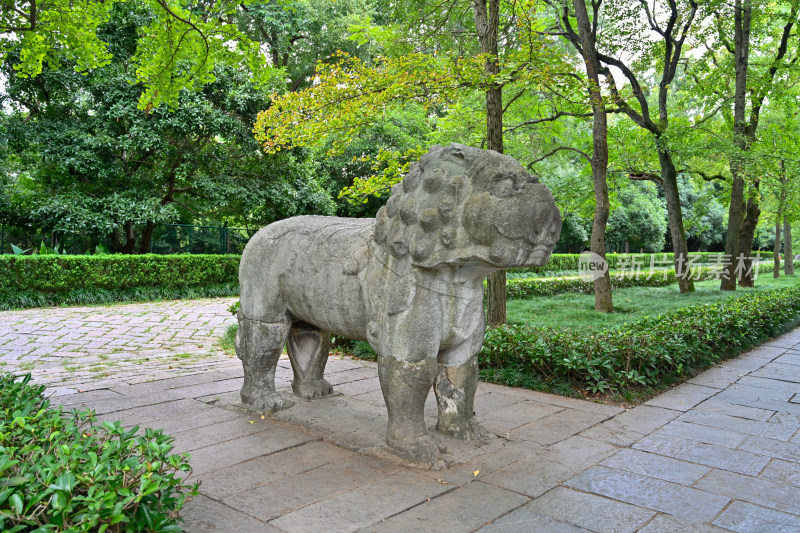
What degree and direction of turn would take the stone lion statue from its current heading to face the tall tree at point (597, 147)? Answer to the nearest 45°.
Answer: approximately 90° to its left

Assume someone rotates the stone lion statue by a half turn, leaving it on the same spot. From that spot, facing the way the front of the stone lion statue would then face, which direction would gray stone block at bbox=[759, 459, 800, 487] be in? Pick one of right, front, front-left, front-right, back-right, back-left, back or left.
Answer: back-right

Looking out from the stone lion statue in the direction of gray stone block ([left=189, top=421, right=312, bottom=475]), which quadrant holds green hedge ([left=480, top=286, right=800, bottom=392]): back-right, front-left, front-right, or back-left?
back-right

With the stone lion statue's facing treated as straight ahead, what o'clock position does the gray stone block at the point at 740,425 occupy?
The gray stone block is roughly at 10 o'clock from the stone lion statue.

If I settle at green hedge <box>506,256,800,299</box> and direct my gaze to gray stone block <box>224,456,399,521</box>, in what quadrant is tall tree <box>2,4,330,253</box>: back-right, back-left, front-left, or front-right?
front-right

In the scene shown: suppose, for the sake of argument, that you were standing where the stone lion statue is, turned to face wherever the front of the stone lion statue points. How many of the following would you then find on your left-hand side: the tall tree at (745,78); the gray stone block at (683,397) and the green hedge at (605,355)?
3

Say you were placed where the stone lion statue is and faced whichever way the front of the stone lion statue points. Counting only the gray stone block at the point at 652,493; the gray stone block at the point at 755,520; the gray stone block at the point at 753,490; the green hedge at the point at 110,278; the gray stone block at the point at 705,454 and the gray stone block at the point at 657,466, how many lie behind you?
1

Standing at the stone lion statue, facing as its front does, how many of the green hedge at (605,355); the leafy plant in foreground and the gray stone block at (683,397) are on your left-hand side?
2

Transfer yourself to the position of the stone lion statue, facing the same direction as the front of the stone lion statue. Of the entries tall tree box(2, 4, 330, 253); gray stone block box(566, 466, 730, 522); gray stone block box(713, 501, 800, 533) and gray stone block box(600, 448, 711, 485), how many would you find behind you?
1

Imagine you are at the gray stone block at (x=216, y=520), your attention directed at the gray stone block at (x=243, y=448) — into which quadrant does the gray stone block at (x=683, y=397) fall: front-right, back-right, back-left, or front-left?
front-right

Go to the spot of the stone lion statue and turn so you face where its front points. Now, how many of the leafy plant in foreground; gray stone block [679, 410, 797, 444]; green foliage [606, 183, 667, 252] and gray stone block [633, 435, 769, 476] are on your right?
1

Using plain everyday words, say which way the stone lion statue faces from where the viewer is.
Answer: facing the viewer and to the right of the viewer

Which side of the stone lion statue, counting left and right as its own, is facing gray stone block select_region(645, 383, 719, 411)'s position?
left

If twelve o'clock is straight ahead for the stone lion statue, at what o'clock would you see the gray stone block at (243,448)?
The gray stone block is roughly at 5 o'clock from the stone lion statue.

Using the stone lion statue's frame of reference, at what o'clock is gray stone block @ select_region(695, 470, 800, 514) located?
The gray stone block is roughly at 11 o'clock from the stone lion statue.
